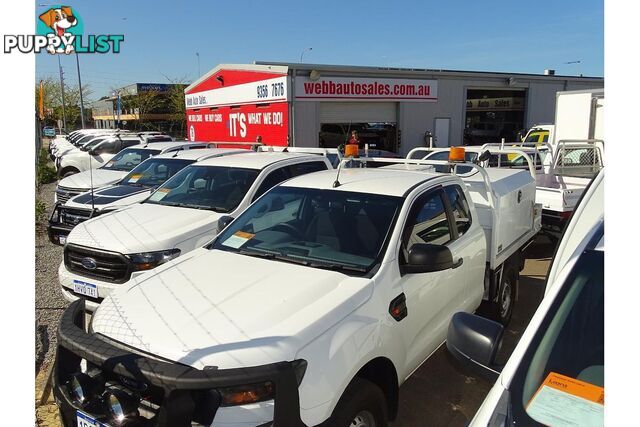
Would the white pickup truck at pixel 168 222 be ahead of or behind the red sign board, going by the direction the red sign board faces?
ahead

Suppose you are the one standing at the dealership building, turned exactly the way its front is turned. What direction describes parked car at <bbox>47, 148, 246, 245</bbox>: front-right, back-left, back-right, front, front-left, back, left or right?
front-right

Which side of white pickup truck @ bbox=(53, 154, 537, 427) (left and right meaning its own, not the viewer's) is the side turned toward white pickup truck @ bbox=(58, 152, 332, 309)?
right

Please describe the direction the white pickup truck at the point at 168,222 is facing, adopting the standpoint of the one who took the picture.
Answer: facing the viewer and to the left of the viewer

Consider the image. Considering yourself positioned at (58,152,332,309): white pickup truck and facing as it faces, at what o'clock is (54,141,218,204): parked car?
The parked car is roughly at 4 o'clock from the white pickup truck.

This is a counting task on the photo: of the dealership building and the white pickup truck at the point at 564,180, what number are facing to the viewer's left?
0

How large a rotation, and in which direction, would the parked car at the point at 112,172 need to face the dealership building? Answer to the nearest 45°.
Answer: approximately 180°

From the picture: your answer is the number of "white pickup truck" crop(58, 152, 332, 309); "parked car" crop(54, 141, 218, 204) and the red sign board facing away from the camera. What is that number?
0

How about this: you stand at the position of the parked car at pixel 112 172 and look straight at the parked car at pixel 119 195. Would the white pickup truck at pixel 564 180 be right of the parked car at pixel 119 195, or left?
left

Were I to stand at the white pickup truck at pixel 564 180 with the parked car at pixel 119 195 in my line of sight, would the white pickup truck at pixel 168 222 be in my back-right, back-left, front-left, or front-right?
front-left

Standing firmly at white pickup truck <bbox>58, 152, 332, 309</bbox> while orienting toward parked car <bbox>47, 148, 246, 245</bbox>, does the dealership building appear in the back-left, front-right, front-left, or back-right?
front-right
